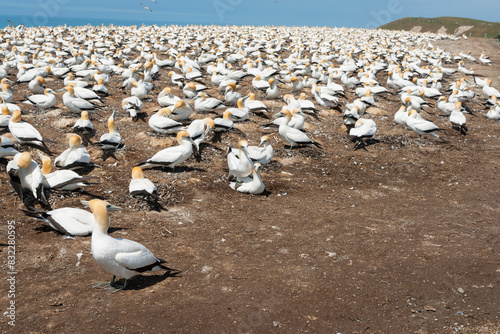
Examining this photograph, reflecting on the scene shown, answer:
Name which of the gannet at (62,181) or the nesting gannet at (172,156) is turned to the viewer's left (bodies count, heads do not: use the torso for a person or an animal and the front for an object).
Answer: the gannet

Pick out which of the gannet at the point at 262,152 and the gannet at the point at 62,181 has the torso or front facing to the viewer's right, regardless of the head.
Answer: the gannet at the point at 262,152

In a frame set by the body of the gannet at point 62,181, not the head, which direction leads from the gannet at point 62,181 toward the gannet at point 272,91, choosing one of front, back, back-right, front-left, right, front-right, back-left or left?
back-right

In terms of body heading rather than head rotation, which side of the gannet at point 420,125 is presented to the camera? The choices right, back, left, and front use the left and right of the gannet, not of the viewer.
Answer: left

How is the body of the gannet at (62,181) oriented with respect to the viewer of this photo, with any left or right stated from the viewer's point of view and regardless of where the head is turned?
facing to the left of the viewer

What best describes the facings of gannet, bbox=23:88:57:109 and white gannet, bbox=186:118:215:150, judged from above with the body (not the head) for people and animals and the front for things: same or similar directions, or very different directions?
same or similar directions

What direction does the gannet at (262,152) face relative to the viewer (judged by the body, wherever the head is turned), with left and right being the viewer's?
facing to the right of the viewer

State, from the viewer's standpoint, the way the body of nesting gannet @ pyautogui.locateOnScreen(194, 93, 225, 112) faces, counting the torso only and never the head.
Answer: to the viewer's left
